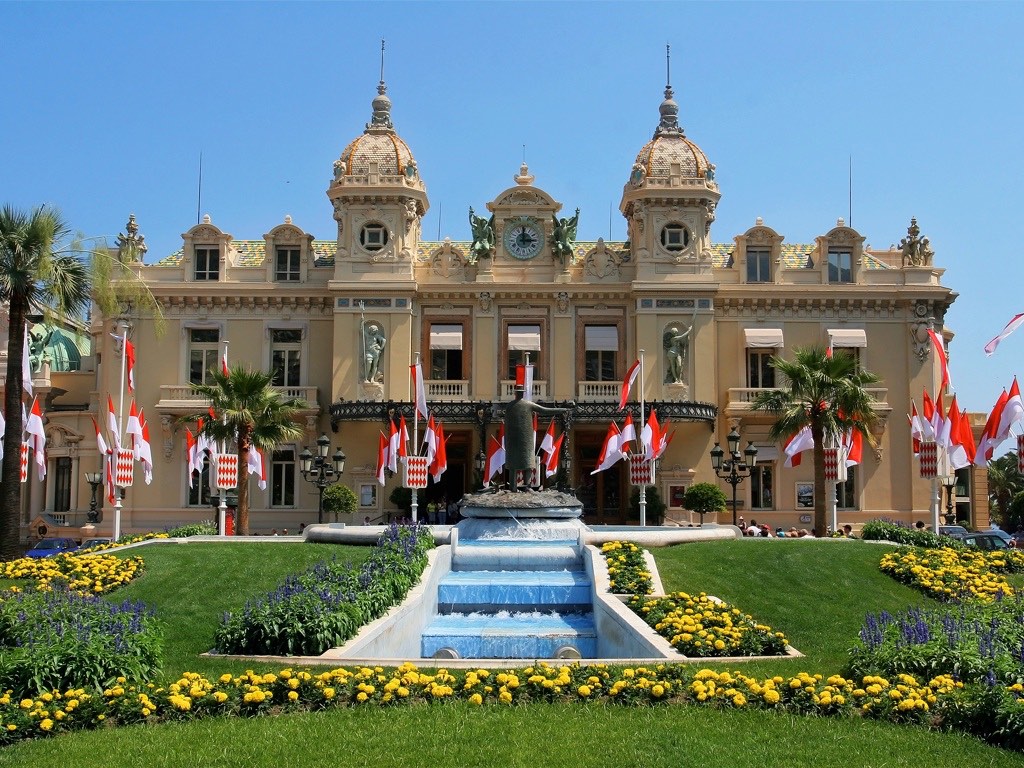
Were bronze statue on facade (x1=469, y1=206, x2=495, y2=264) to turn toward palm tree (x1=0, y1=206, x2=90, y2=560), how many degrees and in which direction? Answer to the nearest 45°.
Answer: approximately 45° to its right

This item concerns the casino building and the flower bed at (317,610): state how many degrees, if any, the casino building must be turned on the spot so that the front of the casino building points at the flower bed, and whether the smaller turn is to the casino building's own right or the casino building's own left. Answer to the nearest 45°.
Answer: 0° — it already faces it

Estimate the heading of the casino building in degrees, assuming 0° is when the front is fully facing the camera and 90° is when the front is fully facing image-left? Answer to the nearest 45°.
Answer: approximately 0°

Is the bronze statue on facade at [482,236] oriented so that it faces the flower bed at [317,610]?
yes

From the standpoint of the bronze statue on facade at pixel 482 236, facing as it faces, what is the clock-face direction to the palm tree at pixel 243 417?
The palm tree is roughly at 1 o'clock from the bronze statue on facade.

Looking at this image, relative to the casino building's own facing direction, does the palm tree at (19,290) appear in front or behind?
in front

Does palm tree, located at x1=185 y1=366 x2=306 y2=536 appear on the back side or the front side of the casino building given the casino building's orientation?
on the front side

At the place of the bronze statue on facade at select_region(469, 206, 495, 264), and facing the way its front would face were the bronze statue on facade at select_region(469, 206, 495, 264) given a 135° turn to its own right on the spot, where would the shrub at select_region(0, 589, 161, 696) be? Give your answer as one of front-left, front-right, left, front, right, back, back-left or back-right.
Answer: back-left
